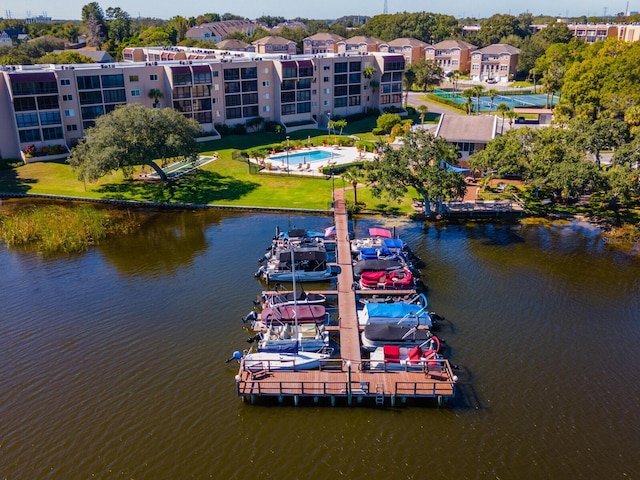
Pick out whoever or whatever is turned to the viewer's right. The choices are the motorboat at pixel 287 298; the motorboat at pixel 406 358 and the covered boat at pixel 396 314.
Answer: the motorboat at pixel 287 298

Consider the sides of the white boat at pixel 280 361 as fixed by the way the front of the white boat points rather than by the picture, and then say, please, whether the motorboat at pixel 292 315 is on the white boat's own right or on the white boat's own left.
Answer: on the white boat's own left

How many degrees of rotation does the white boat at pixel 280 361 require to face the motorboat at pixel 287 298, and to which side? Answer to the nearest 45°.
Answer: approximately 90° to its left

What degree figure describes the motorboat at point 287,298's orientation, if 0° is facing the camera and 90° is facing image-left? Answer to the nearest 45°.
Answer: approximately 270°

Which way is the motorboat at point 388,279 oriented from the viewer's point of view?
to the viewer's left

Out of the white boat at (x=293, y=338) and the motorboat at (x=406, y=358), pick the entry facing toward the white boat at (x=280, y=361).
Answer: the motorboat

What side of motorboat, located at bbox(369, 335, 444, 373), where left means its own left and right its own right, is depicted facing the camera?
left

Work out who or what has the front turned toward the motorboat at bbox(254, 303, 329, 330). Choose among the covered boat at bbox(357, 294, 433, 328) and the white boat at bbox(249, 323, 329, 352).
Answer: the covered boat

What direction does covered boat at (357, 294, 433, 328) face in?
to the viewer's left

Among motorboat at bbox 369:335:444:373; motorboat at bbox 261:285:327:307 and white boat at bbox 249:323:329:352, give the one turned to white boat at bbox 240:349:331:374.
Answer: motorboat at bbox 369:335:444:373

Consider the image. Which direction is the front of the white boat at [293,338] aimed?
to the viewer's right

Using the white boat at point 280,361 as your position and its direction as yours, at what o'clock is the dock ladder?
The dock ladder is roughly at 1 o'clock from the white boat.
